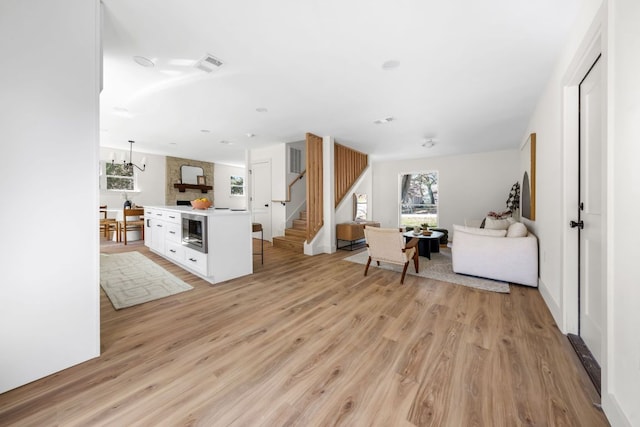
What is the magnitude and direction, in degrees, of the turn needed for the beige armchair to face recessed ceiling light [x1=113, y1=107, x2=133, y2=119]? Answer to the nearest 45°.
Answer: approximately 135° to its left

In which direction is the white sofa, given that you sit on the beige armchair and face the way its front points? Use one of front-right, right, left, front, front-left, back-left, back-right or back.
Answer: front-right

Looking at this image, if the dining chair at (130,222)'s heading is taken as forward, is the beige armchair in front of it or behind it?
behind

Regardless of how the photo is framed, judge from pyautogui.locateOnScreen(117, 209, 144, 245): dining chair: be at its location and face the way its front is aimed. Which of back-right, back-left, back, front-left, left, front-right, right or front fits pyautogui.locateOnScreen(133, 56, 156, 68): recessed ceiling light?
back-left

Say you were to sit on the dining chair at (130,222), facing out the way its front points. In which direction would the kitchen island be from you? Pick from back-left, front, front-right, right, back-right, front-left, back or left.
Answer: back-left

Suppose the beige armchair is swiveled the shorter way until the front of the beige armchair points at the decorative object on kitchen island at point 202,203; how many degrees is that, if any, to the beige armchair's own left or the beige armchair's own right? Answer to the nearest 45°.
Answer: approximately 135° to the beige armchair's own left

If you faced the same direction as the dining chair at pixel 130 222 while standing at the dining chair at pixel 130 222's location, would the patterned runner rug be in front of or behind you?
behind

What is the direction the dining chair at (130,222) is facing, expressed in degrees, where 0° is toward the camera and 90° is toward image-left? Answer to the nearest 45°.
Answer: approximately 135°

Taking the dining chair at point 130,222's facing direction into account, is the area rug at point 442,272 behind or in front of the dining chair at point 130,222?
behind

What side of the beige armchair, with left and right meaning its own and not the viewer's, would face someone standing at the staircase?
left

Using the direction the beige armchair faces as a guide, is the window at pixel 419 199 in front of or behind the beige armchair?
in front

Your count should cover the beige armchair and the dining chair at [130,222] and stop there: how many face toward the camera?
0

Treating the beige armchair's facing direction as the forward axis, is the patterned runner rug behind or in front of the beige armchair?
behind

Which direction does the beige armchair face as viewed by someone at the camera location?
facing away from the viewer and to the right of the viewer

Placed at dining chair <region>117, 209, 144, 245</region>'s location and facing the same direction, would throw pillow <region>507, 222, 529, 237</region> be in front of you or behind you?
behind
